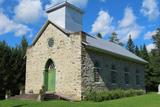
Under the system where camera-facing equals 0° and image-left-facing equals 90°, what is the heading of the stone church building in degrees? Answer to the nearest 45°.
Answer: approximately 45°
